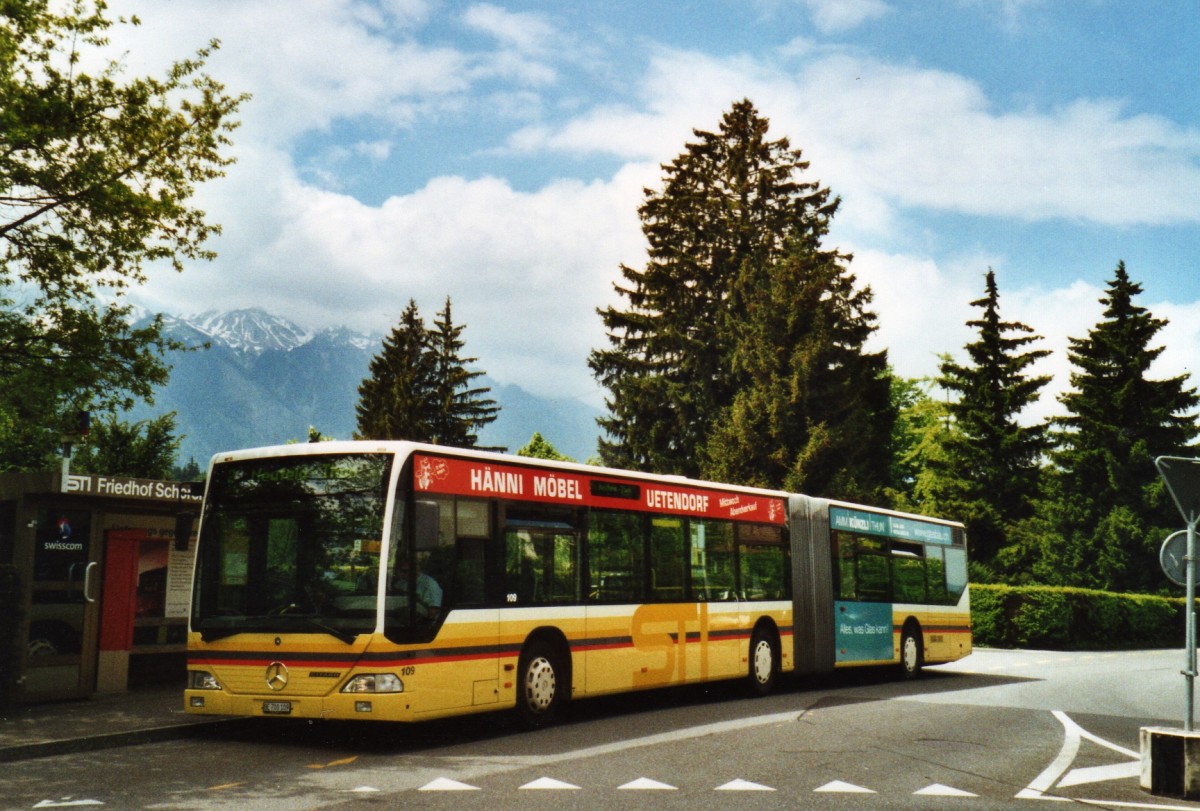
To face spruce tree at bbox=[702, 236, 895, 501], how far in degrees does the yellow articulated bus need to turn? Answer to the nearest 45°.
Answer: approximately 135° to its right

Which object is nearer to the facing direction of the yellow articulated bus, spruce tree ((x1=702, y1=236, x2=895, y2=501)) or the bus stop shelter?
the bus stop shelter

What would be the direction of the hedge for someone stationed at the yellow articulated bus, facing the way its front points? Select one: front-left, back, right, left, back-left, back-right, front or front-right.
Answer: back

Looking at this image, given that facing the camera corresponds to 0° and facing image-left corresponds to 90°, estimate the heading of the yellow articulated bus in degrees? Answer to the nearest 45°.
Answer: approximately 45°

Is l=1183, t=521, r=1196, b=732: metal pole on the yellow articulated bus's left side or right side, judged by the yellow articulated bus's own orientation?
on its left

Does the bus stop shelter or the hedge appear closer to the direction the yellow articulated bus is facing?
the bus stop shelter

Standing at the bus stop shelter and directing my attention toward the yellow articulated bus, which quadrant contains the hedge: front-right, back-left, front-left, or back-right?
front-left
